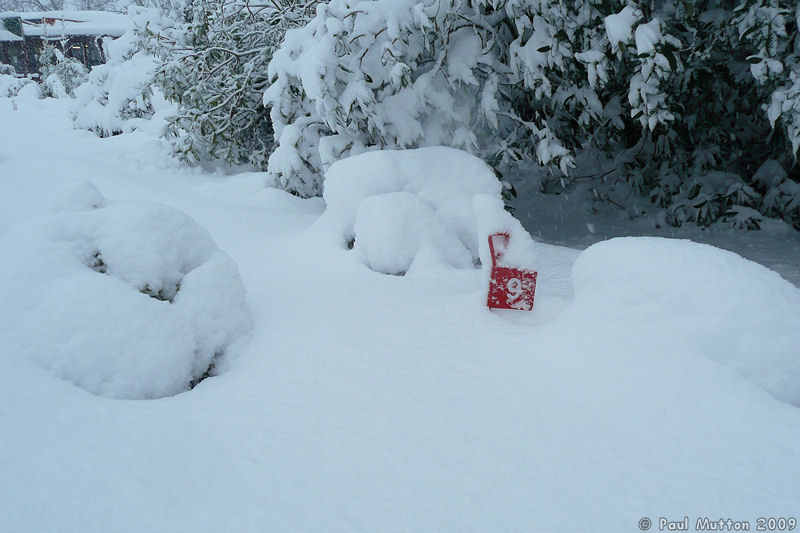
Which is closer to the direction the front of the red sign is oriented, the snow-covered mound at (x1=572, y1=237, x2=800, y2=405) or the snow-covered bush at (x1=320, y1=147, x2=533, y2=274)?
the snow-covered mound

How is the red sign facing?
toward the camera

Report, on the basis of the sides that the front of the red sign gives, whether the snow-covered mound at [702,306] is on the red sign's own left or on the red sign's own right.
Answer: on the red sign's own left

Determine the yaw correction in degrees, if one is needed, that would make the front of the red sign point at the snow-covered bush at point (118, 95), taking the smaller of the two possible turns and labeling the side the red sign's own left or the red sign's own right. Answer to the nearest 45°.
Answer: approximately 135° to the red sign's own right

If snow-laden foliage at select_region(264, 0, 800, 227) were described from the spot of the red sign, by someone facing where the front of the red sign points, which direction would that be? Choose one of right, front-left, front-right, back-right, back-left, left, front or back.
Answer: back

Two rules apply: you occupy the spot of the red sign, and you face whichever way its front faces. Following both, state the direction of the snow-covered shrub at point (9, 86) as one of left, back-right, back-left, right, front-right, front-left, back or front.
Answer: back-right

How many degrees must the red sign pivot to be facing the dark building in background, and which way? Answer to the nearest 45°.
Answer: approximately 135° to its right

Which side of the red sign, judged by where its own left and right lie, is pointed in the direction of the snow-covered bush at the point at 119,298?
right

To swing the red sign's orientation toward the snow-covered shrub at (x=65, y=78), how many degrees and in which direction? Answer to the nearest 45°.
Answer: approximately 135° to its right
